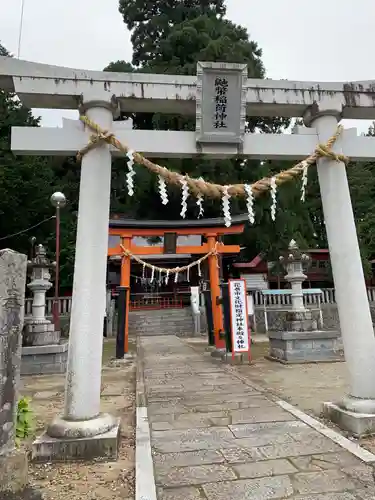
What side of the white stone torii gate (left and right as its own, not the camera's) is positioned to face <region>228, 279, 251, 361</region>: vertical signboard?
back

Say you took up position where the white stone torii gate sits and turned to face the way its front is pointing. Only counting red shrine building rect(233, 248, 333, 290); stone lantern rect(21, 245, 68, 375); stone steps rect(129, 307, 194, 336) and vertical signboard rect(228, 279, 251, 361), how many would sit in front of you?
0

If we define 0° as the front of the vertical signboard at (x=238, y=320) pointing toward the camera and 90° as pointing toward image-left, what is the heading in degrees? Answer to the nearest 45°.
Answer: approximately 0°

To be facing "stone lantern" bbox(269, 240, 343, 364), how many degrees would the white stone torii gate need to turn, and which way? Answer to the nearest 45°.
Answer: approximately 135° to its left

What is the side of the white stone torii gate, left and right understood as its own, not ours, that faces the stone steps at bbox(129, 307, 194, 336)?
back

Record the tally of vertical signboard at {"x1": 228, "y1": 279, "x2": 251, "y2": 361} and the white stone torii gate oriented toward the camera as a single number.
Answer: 2

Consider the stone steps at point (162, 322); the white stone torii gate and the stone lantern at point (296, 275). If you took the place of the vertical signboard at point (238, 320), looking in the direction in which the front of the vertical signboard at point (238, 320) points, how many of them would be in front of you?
1

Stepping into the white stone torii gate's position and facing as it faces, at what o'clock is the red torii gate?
The red torii gate is roughly at 6 o'clock from the white stone torii gate.

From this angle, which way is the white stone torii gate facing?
toward the camera

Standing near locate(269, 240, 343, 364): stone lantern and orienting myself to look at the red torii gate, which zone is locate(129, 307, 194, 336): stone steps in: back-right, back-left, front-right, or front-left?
front-right

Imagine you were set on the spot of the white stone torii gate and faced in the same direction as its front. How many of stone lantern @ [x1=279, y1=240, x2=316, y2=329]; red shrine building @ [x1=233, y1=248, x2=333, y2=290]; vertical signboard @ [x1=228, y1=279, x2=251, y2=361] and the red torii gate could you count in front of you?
0

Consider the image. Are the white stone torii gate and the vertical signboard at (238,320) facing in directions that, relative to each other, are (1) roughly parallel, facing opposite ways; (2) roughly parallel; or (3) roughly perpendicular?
roughly parallel

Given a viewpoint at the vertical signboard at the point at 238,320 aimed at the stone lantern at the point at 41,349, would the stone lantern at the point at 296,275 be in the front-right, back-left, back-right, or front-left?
back-right

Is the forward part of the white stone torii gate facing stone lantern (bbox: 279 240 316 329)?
no
